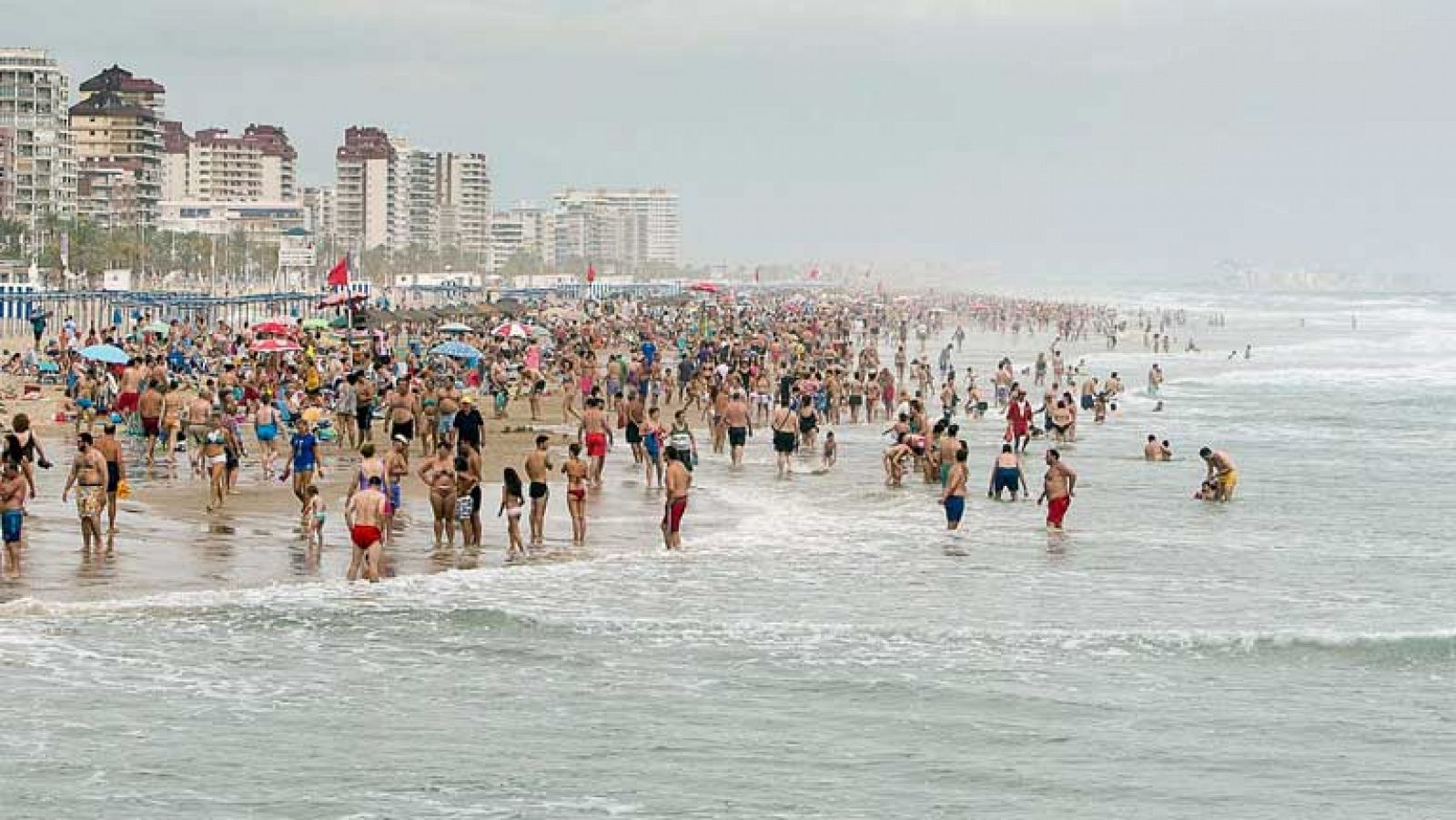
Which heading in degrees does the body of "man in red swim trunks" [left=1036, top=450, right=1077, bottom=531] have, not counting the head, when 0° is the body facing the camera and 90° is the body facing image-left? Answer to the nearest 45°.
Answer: approximately 45°

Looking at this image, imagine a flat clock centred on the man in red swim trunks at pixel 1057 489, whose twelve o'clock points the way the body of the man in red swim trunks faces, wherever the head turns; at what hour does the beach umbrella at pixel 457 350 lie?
The beach umbrella is roughly at 3 o'clock from the man in red swim trunks.

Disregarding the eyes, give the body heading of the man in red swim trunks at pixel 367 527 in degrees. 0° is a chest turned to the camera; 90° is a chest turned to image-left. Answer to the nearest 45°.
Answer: approximately 180°

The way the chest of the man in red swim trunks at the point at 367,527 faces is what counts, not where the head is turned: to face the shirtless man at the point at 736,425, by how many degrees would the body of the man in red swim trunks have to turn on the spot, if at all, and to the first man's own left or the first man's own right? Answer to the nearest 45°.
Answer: approximately 45° to the first man's own right

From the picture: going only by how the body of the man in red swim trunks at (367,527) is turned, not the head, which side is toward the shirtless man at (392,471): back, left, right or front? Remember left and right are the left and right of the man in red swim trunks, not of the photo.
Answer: front
